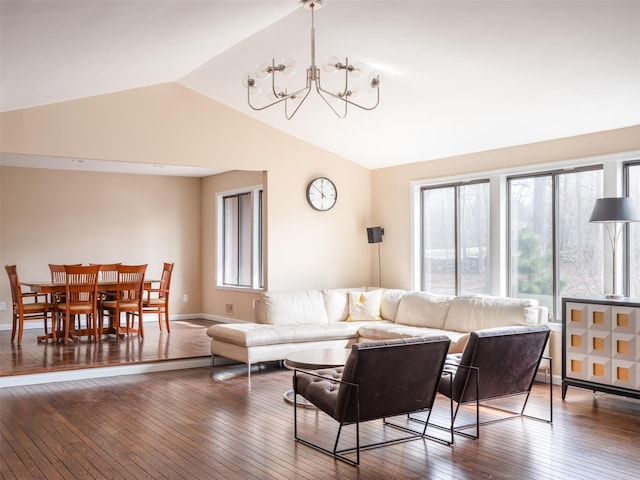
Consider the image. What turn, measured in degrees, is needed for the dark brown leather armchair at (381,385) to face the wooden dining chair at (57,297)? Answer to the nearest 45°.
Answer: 0° — it already faces it

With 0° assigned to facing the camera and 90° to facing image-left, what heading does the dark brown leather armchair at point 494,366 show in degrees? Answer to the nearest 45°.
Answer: approximately 135°

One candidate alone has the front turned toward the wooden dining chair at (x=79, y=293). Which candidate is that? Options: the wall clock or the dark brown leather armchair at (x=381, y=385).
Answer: the dark brown leather armchair

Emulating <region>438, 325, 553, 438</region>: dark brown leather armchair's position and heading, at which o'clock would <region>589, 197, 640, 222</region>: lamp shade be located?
The lamp shade is roughly at 3 o'clock from the dark brown leather armchair.

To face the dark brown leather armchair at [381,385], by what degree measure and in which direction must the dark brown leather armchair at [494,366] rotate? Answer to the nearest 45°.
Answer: approximately 90° to its left

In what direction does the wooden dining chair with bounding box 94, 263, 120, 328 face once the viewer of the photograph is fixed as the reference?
facing the viewer

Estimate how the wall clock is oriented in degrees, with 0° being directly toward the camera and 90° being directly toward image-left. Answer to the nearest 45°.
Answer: approximately 315°

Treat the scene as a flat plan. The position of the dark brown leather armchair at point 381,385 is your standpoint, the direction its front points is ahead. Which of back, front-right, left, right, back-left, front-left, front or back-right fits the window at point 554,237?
right

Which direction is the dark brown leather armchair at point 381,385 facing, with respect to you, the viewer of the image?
facing away from the viewer and to the left of the viewer

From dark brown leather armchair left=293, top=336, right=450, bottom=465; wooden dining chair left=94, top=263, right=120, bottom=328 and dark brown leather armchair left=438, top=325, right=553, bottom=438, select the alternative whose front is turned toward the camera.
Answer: the wooden dining chair

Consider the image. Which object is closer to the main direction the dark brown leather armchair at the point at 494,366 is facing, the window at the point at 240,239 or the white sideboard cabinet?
the window

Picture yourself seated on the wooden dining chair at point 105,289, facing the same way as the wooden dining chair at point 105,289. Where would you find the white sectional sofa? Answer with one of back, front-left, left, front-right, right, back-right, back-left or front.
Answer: front-left

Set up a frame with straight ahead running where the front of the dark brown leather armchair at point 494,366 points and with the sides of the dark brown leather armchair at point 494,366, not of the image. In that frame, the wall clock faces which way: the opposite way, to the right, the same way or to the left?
the opposite way

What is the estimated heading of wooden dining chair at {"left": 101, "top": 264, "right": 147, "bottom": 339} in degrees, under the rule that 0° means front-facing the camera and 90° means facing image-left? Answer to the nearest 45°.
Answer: approximately 135°

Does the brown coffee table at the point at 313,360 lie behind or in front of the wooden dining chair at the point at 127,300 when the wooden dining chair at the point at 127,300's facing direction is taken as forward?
behind
